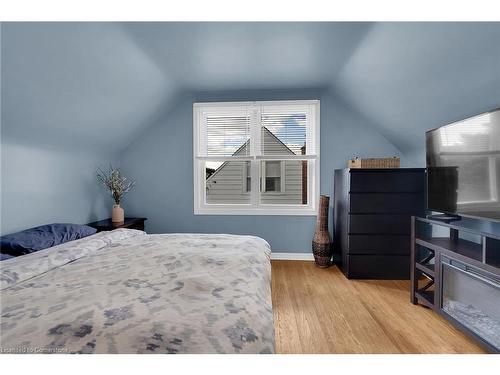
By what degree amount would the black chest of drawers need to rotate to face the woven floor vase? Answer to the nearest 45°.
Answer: approximately 90° to its right

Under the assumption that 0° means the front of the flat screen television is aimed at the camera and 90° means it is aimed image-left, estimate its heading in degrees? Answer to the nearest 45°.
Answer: approximately 45°

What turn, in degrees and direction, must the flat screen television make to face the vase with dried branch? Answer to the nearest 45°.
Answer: approximately 45° to its right

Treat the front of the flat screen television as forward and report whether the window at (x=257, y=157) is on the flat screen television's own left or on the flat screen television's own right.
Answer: on the flat screen television's own right

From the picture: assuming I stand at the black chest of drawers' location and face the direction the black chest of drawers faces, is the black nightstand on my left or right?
on my right

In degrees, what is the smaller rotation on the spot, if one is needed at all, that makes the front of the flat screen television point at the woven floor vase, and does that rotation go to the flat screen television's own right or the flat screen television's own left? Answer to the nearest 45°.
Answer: approximately 90° to the flat screen television's own right

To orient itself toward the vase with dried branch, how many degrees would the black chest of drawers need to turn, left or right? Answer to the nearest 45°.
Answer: approximately 90° to its right

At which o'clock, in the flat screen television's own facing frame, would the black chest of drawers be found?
The black chest of drawers is roughly at 3 o'clock from the flat screen television.

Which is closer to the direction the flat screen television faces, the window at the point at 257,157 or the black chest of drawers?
the window

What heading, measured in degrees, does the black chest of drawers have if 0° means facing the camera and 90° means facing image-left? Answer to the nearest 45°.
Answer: approximately 0°
